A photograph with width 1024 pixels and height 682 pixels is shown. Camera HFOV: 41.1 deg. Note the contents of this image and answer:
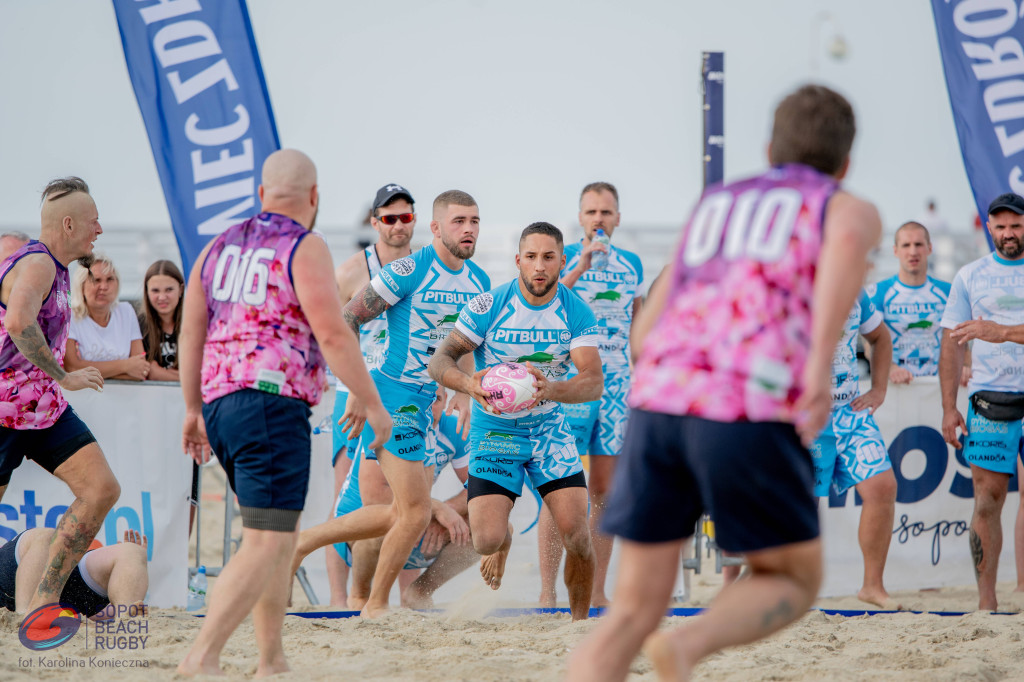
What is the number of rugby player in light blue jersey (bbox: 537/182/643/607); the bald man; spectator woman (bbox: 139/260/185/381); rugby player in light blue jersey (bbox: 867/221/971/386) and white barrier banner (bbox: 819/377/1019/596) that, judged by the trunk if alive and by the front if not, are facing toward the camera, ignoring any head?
4

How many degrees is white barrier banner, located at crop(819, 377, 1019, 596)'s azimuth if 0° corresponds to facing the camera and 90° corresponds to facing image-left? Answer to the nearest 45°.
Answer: approximately 0°

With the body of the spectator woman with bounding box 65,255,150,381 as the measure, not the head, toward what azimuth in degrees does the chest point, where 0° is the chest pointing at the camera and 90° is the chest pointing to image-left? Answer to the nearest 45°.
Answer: approximately 0°

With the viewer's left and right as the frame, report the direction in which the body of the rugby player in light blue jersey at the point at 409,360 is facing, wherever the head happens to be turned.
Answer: facing the viewer and to the right of the viewer

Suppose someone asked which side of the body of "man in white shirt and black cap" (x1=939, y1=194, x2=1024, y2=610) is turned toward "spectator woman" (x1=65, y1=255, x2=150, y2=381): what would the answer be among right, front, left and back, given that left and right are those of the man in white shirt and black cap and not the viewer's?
right

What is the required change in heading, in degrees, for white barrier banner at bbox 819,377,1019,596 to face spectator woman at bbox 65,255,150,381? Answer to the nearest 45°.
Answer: approximately 45° to its right

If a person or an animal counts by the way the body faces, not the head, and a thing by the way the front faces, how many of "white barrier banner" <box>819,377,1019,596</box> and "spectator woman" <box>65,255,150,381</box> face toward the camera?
2
